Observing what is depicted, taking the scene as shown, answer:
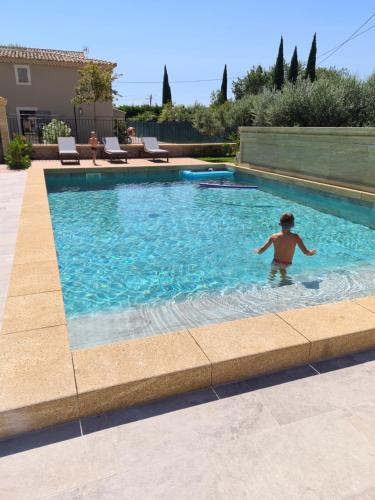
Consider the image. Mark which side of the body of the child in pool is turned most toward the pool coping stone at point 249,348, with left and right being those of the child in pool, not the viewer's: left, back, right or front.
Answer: back

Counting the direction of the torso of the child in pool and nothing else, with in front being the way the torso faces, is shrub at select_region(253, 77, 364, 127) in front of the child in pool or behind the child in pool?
in front

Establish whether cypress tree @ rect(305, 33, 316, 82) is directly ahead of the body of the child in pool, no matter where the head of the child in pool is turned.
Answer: yes

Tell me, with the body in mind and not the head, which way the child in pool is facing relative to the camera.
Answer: away from the camera

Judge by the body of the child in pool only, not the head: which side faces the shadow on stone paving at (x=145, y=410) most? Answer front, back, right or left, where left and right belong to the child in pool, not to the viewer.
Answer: back

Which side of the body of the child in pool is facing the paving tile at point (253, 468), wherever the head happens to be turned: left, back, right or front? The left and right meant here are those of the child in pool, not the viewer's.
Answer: back

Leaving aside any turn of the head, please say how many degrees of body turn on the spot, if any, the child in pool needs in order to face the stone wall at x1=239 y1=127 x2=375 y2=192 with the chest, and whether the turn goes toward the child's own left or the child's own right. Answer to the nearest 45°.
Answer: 0° — they already face it

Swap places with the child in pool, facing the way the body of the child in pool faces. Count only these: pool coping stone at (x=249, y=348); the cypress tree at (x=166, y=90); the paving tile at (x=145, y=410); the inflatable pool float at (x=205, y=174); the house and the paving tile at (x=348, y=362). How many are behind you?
3

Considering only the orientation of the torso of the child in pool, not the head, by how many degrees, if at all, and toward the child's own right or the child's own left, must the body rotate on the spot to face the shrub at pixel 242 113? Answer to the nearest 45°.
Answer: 0° — they already face it

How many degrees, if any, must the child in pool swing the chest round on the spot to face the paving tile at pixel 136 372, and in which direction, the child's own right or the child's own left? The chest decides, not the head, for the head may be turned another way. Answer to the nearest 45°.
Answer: approximately 180°

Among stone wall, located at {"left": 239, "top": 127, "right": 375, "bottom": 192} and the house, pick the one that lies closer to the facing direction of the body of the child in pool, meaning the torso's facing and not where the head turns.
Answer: the stone wall

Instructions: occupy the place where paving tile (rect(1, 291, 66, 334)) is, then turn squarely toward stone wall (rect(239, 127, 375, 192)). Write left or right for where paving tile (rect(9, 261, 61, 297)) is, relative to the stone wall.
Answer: left

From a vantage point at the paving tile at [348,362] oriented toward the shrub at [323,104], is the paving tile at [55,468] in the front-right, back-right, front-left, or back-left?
back-left

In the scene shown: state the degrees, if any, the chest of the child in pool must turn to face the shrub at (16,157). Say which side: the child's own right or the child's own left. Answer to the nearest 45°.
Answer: approximately 45° to the child's own left
